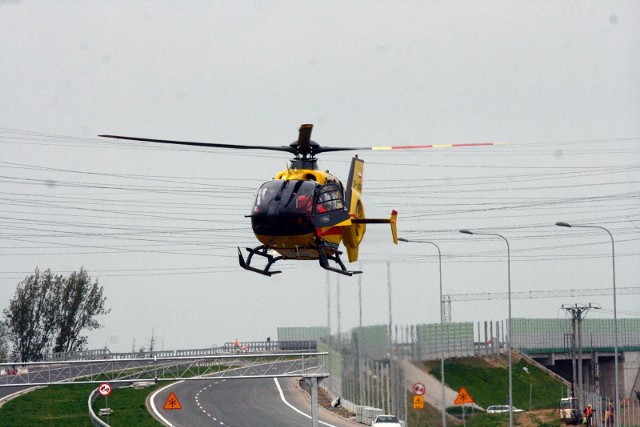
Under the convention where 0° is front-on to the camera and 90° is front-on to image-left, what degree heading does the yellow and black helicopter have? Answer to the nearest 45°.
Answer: approximately 45°
